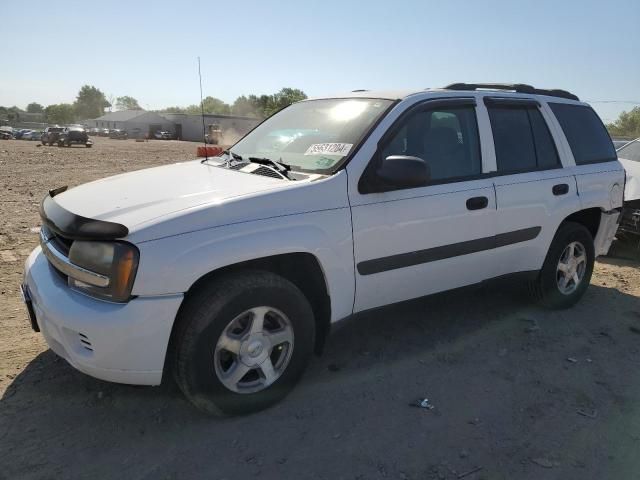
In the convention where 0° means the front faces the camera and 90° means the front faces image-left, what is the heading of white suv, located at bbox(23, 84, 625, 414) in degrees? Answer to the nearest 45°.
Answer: approximately 45°

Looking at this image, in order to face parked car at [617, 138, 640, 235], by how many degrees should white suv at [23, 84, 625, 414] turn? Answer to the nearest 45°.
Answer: approximately 180°
